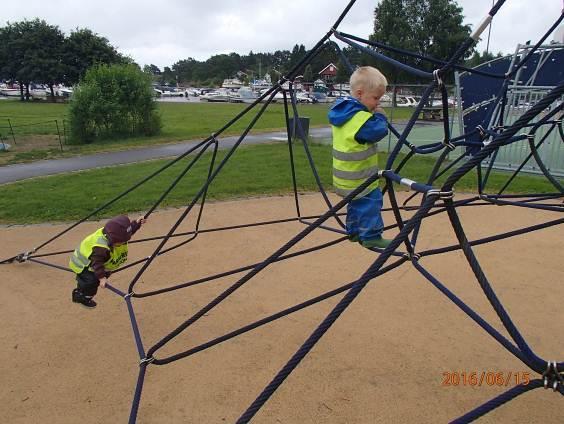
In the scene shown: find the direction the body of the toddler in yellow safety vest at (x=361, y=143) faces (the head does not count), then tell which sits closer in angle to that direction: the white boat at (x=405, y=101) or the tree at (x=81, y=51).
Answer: the white boat

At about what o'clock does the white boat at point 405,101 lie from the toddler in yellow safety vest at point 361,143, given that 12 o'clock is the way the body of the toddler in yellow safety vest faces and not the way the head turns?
The white boat is roughly at 9 o'clock from the toddler in yellow safety vest.

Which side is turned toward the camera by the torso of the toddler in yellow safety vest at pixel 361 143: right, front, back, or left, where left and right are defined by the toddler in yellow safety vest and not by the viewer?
right

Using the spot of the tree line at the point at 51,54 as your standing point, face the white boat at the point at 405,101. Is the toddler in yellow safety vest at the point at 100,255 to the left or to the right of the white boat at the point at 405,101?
right

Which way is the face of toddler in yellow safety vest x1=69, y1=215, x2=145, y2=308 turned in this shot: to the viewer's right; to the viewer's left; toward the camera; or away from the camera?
to the viewer's right

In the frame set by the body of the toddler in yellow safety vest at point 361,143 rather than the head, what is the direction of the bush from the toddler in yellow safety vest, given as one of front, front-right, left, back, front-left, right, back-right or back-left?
back-left
